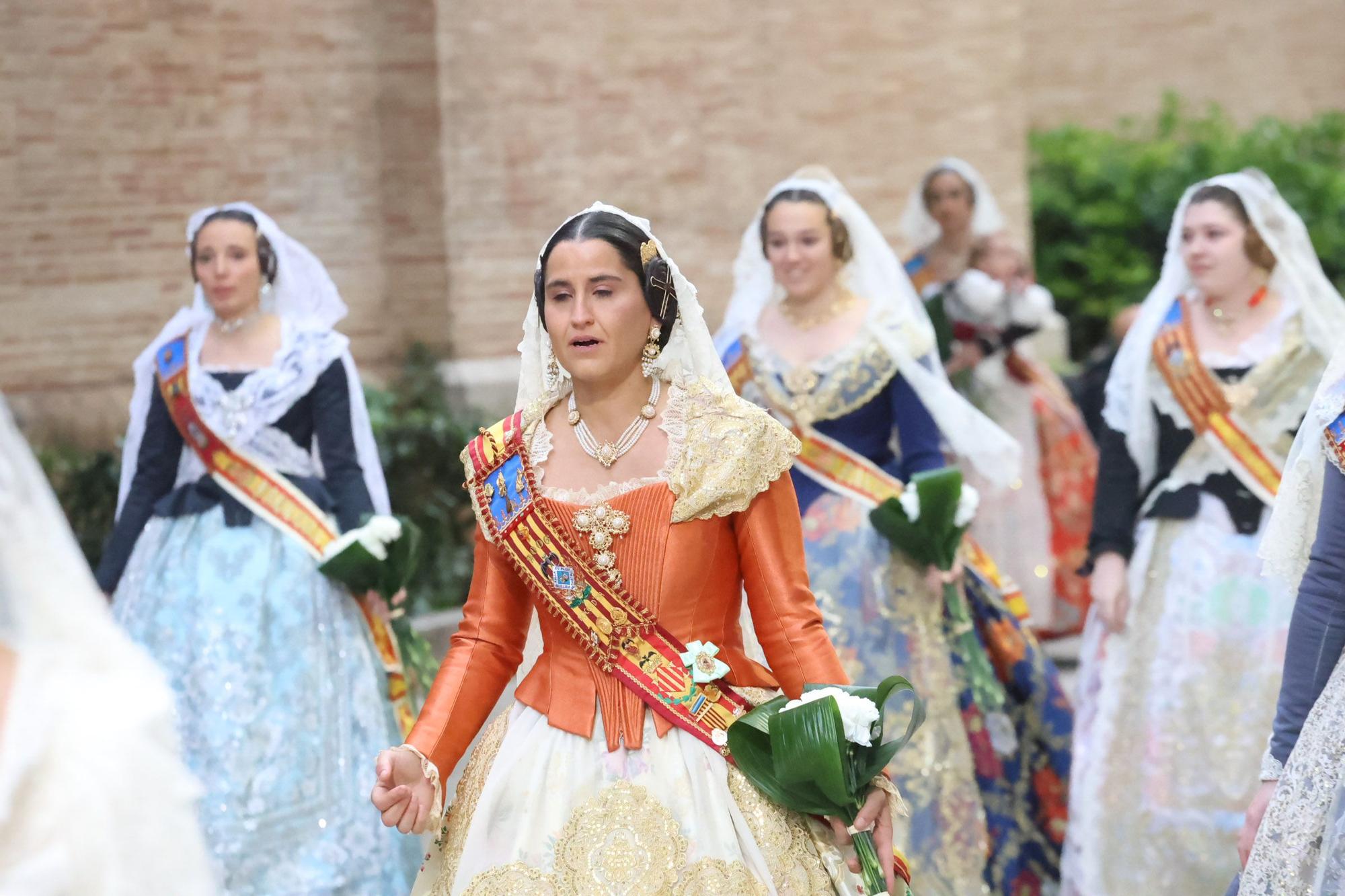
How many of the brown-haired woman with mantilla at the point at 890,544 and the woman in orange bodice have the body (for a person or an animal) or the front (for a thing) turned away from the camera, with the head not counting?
0

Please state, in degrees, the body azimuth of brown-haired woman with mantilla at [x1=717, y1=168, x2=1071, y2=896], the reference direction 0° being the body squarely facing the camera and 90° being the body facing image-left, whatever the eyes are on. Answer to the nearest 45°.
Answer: approximately 45°

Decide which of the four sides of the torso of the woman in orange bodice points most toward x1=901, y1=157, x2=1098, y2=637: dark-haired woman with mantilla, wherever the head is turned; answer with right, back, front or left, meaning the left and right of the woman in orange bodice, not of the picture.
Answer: back

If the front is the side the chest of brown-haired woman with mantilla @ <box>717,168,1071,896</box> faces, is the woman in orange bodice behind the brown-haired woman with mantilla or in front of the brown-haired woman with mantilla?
in front

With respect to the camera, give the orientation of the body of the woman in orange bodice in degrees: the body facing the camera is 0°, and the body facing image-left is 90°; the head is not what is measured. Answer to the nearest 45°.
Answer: approximately 0°

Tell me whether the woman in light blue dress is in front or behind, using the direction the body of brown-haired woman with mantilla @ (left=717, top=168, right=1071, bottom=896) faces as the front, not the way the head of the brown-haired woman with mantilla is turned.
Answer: in front

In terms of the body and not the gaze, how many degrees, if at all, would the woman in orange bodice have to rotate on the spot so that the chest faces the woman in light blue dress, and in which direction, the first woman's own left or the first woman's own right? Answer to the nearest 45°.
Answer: approximately 135° to the first woman's own right
